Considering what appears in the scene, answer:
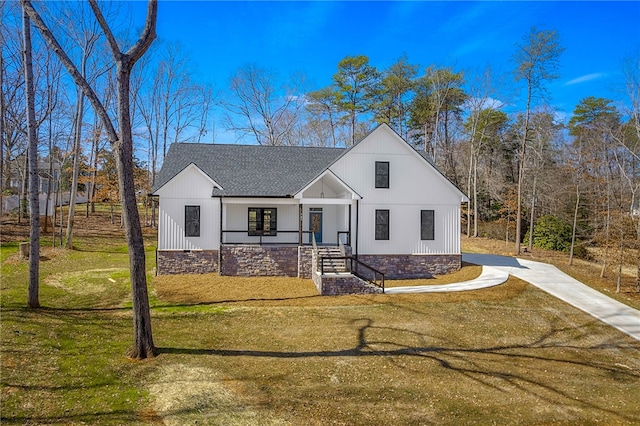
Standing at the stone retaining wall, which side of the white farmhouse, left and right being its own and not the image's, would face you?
front

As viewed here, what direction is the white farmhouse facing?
toward the camera

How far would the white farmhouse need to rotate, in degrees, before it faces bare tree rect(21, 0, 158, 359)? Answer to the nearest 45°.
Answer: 0° — it already faces it
